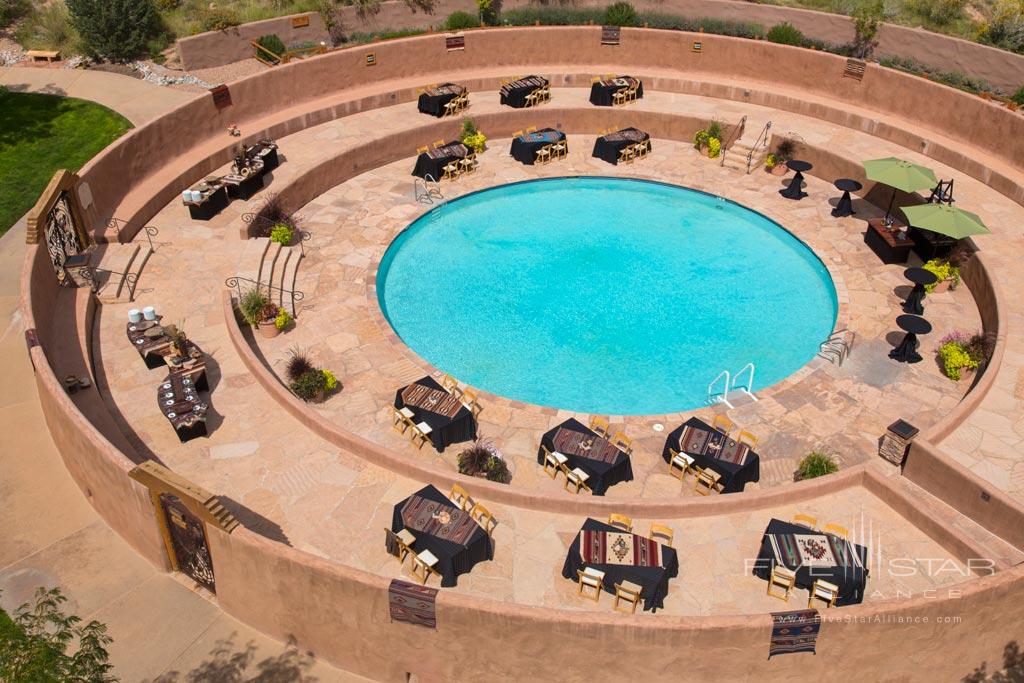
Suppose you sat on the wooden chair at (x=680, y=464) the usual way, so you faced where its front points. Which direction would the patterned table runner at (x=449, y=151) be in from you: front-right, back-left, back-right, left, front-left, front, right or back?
left

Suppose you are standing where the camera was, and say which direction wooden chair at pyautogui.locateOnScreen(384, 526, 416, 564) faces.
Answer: facing away from the viewer and to the right of the viewer

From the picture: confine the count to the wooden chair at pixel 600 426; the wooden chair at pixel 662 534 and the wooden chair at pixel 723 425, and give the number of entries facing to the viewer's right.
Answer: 0

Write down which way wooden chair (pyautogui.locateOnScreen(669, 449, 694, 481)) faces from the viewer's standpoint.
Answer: facing away from the viewer and to the right of the viewer

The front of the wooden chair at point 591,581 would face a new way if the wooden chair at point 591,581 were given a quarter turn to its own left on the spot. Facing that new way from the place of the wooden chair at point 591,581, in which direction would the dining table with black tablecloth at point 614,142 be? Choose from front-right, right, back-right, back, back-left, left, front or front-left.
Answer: front-right

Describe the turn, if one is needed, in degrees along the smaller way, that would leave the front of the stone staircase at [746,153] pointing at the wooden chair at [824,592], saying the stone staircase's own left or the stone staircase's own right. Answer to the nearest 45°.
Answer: approximately 45° to the stone staircase's own left

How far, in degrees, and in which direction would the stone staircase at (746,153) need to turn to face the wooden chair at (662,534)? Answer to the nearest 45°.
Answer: approximately 45° to its left

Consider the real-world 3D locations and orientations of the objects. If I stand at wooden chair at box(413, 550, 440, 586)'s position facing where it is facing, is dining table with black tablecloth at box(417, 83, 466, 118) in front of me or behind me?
in front

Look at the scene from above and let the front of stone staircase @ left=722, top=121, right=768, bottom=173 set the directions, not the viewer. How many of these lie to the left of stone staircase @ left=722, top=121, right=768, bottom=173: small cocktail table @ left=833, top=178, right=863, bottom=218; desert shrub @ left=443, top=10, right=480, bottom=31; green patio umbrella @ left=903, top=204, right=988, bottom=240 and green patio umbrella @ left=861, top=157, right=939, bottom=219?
3

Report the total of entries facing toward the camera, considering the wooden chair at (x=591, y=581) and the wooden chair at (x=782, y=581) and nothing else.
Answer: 0

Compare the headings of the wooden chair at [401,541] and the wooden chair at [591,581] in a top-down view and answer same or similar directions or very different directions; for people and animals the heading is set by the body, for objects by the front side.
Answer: same or similar directions

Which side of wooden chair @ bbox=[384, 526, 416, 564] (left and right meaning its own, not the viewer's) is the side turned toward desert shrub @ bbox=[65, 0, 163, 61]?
left

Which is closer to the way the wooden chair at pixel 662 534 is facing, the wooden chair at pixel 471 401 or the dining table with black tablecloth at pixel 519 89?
the wooden chair

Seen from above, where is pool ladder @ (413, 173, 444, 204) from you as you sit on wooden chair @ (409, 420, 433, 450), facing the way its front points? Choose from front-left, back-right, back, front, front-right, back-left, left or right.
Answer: front-left

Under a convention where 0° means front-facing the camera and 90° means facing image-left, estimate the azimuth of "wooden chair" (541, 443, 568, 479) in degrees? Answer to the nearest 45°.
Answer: approximately 225°

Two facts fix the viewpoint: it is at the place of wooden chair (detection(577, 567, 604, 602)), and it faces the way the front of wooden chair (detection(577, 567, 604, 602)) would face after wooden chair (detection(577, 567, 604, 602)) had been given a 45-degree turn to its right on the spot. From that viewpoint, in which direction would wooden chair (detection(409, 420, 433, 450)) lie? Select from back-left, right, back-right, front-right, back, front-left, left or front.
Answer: back-left

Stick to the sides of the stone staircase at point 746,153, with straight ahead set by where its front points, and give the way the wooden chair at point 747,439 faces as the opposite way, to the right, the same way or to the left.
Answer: the same way

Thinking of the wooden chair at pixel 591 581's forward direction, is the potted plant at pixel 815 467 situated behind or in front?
in front
